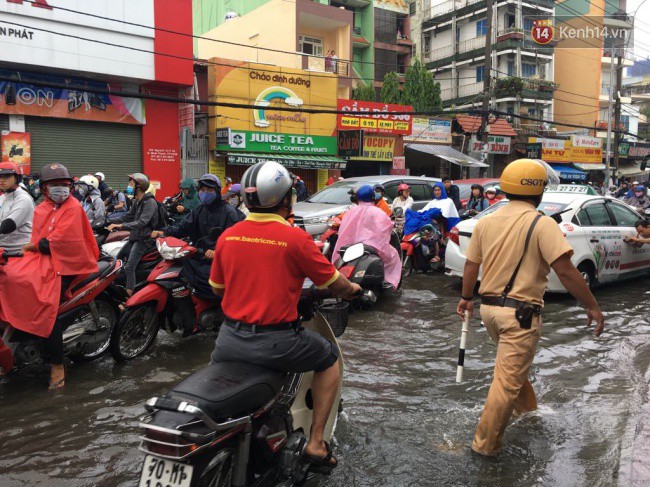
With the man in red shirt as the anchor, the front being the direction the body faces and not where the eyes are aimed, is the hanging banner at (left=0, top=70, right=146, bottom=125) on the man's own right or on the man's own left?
on the man's own left

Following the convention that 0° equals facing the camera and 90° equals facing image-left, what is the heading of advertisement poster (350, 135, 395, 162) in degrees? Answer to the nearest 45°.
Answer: approximately 0°

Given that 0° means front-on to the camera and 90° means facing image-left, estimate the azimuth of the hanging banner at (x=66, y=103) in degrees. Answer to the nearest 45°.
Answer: approximately 315°

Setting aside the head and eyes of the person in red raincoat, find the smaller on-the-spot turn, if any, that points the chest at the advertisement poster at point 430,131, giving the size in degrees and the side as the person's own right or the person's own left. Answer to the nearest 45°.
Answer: approximately 180°

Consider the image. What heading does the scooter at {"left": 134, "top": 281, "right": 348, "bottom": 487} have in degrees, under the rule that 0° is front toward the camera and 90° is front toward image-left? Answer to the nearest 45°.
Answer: approximately 225°

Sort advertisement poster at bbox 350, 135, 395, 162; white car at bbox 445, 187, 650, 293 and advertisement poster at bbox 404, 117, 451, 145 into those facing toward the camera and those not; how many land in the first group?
2

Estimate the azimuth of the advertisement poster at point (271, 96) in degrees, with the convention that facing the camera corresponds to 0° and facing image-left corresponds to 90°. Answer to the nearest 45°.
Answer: approximately 315°

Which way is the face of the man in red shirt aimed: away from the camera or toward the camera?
away from the camera

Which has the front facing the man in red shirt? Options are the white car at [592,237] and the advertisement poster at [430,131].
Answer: the advertisement poster
